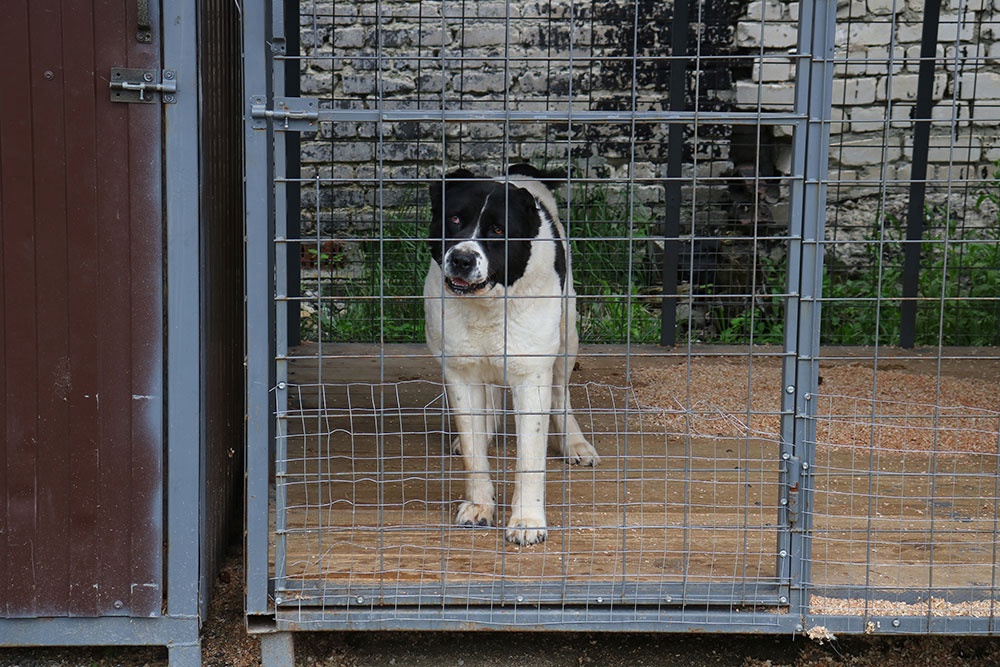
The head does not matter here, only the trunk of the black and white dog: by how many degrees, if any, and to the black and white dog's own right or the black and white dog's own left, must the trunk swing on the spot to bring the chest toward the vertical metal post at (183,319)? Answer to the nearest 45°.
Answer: approximately 45° to the black and white dog's own right

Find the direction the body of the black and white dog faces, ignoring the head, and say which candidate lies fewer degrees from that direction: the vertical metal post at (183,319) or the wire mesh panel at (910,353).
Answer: the vertical metal post
